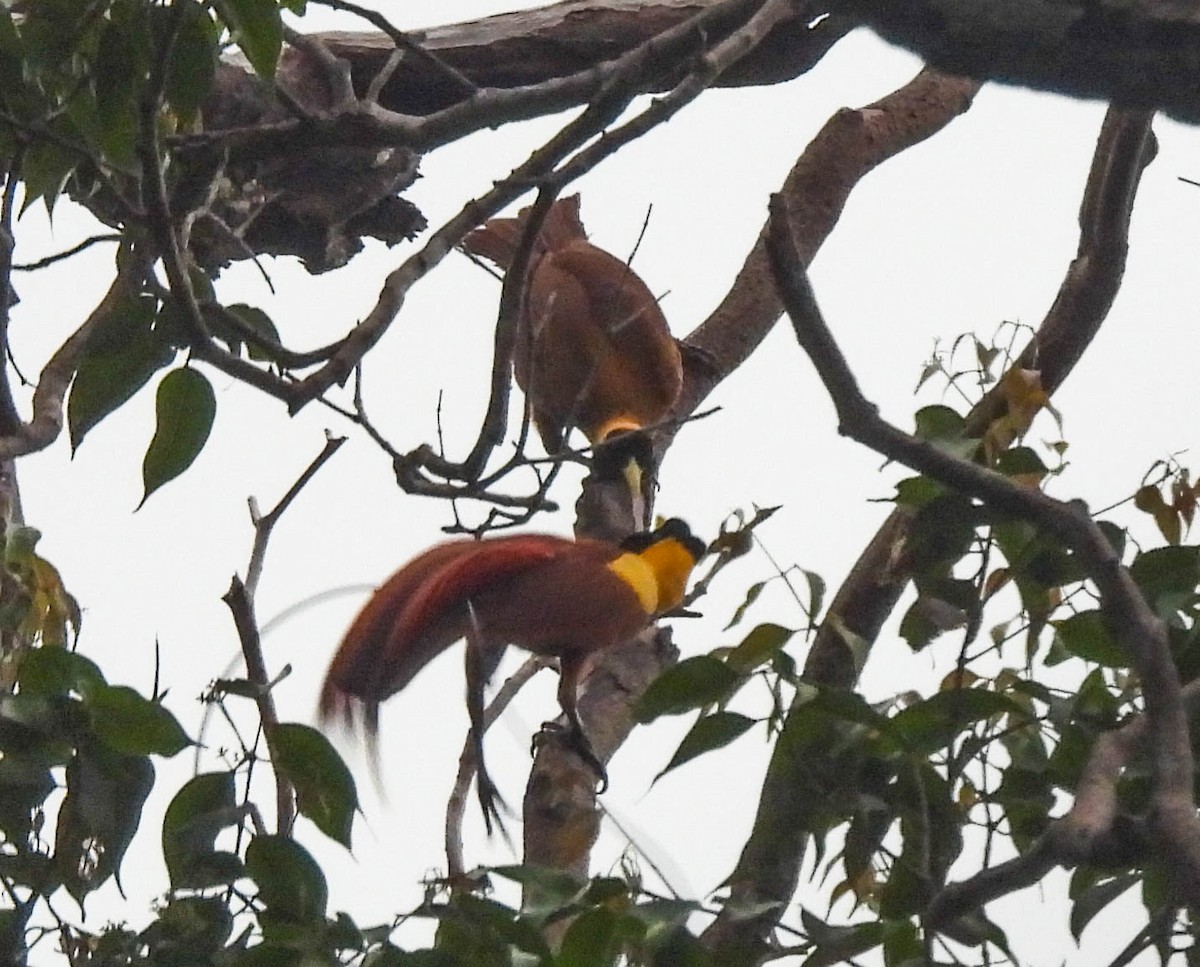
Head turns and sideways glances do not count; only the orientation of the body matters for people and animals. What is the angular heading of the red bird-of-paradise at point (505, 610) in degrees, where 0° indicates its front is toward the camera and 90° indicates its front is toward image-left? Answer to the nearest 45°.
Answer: approximately 270°

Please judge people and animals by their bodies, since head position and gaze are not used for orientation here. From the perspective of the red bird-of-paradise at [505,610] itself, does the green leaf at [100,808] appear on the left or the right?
on its right
